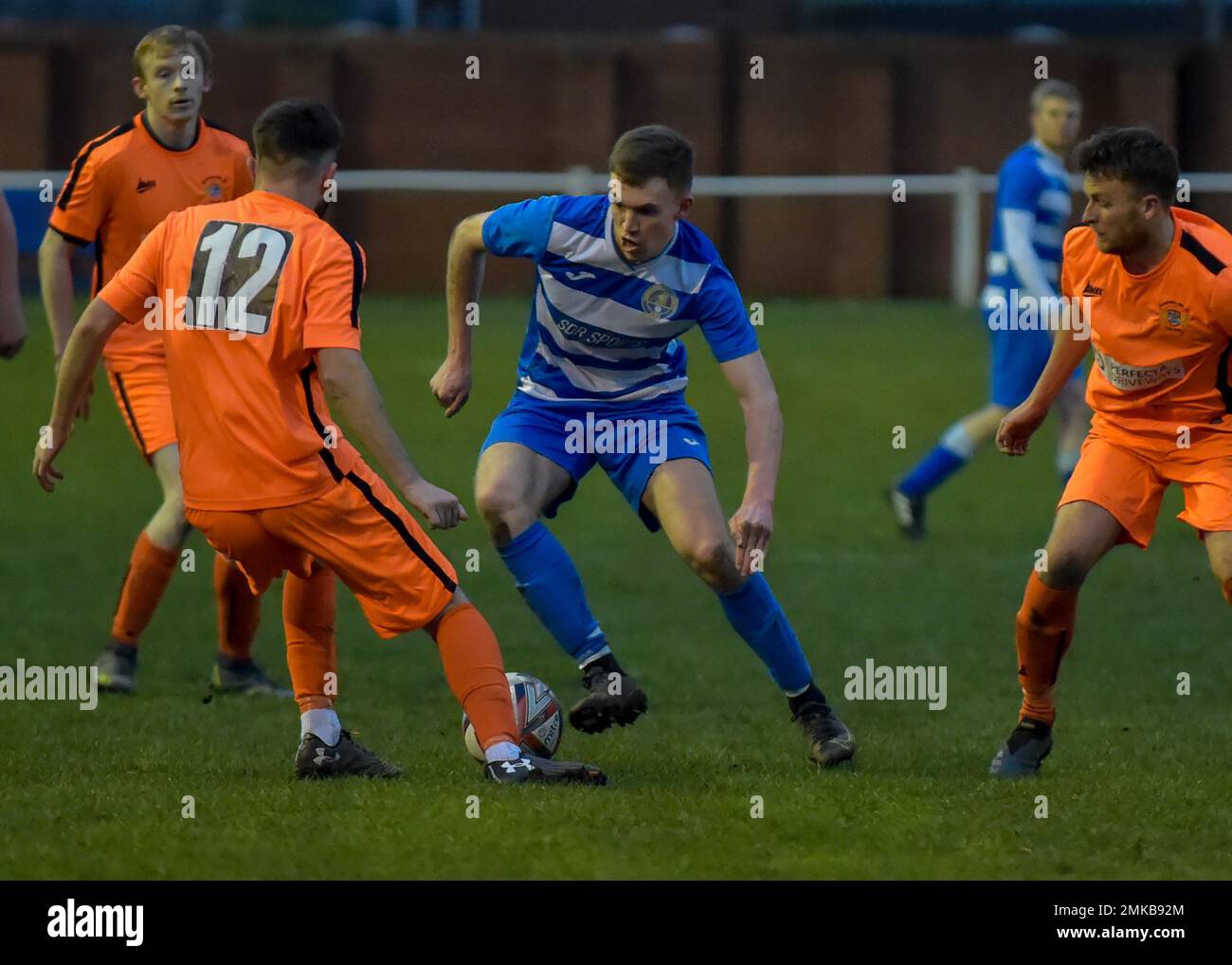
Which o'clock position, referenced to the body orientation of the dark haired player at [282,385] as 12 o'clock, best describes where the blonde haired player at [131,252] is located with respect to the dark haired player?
The blonde haired player is roughly at 10 o'clock from the dark haired player.

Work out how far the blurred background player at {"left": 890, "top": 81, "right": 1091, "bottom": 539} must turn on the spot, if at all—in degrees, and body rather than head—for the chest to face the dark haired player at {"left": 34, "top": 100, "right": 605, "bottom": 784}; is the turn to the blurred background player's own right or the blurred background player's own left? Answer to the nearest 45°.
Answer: approximately 45° to the blurred background player's own right

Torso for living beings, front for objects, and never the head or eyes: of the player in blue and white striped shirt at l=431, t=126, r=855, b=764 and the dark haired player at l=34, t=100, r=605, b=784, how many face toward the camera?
1

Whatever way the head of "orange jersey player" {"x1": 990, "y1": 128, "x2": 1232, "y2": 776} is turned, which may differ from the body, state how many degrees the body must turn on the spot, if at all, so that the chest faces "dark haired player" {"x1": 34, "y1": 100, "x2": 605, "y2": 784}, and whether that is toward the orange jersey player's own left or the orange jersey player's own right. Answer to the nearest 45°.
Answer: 0° — they already face them

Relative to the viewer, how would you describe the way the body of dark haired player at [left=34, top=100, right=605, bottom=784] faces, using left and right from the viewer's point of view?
facing away from the viewer and to the right of the viewer

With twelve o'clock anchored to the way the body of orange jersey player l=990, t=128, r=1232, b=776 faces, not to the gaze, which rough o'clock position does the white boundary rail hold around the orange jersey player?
The white boundary rail is roughly at 4 o'clock from the orange jersey player.

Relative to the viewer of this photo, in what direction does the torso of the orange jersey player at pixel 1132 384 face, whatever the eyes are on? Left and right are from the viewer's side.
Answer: facing the viewer and to the left of the viewer

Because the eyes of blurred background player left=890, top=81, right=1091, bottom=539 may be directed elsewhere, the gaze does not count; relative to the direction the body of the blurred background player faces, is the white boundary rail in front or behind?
behind

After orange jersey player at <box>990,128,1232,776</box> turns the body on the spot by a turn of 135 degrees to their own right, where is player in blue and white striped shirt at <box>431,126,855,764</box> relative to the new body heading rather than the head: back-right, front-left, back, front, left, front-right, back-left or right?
left

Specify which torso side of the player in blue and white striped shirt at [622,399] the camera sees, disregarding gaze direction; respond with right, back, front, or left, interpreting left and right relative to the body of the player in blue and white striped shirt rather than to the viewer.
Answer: front

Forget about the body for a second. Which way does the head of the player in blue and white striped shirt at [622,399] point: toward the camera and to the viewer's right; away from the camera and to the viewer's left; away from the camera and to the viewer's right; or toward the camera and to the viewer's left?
toward the camera and to the viewer's left
